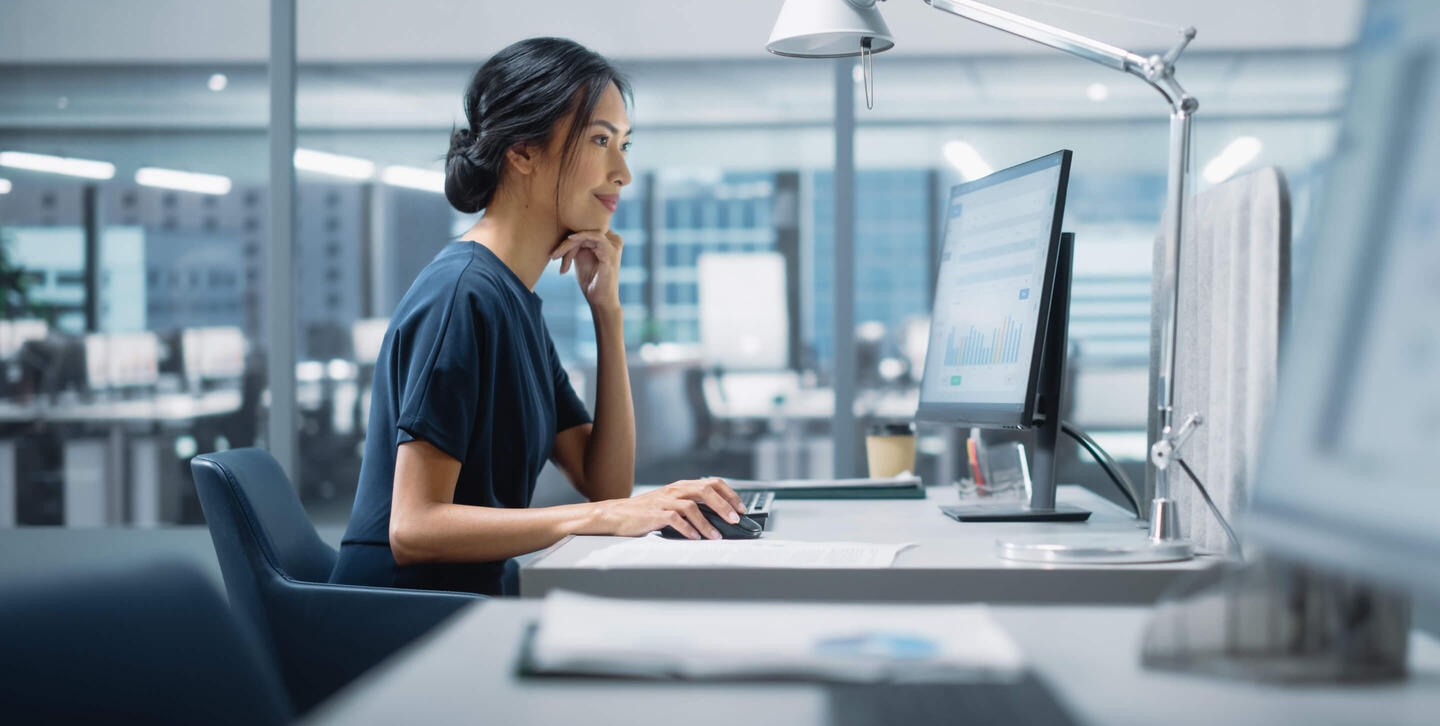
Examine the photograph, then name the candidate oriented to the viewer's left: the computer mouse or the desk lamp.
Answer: the desk lamp

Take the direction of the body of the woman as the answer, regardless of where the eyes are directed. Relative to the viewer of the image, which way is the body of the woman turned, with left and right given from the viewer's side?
facing to the right of the viewer

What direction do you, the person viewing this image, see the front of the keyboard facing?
facing to the left of the viewer

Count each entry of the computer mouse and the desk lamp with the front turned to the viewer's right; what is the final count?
1

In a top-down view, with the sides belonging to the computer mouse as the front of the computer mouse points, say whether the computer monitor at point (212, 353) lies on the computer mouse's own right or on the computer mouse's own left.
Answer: on the computer mouse's own left

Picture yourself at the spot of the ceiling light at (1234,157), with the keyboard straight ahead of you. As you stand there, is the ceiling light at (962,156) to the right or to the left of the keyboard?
right

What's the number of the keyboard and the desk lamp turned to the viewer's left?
2

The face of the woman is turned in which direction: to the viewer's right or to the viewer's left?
to the viewer's right

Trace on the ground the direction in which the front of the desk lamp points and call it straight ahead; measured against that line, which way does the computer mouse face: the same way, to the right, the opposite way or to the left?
the opposite way

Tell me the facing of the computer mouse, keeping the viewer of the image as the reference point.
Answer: facing to the right of the viewer

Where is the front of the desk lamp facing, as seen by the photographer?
facing to the left of the viewer

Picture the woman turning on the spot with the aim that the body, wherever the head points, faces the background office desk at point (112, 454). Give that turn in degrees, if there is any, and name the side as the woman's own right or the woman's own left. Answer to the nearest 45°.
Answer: approximately 135° to the woman's own left

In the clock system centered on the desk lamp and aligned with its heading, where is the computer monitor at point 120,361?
The computer monitor is roughly at 1 o'clock from the desk lamp.
